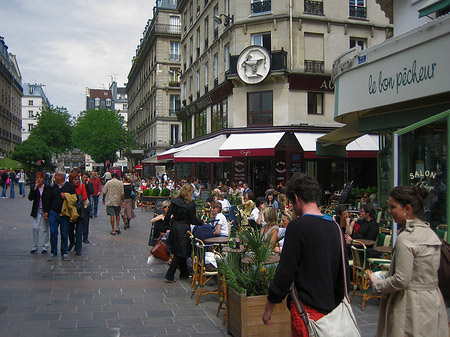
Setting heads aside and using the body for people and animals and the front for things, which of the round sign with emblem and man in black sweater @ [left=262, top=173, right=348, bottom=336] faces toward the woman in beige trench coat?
the round sign with emblem

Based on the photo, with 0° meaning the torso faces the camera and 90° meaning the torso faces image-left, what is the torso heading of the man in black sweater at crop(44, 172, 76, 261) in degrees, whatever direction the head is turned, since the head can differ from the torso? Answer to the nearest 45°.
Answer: approximately 0°

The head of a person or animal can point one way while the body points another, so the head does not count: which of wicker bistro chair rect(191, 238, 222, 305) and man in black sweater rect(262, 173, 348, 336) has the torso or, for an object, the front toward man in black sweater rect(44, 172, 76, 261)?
man in black sweater rect(262, 173, 348, 336)

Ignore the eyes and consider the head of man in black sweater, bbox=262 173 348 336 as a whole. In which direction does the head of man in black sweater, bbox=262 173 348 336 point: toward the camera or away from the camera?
away from the camera

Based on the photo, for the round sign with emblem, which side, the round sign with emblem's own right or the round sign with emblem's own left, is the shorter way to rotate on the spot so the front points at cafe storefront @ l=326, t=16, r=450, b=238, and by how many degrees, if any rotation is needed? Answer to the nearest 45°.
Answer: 0° — it already faces it

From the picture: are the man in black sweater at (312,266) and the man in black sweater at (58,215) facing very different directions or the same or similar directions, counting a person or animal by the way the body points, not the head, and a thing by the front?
very different directions

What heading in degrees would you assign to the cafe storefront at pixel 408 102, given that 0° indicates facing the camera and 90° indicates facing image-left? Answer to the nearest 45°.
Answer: approximately 45°

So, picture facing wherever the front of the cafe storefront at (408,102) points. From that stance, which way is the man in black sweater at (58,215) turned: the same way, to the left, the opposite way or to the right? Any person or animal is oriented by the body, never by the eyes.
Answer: to the left
